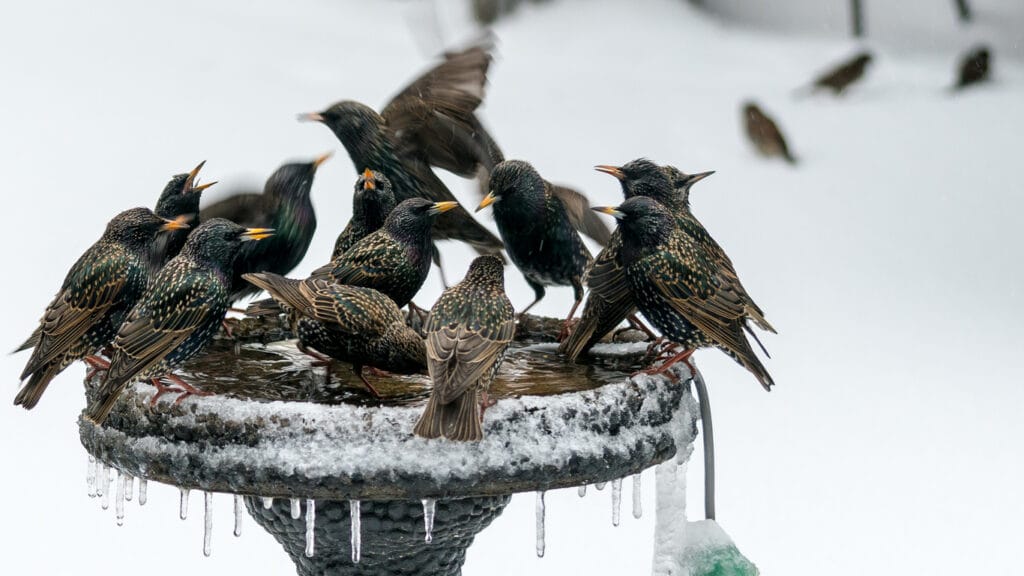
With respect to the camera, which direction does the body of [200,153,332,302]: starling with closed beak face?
to the viewer's right

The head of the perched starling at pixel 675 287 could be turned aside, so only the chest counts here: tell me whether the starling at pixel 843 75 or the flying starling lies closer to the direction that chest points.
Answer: the flying starling

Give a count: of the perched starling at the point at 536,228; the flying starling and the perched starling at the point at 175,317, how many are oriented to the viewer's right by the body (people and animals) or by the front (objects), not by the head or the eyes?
1

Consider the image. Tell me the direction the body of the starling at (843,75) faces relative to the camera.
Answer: to the viewer's right

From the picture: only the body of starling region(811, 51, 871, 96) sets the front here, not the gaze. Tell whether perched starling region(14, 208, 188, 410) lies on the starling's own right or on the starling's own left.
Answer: on the starling's own right

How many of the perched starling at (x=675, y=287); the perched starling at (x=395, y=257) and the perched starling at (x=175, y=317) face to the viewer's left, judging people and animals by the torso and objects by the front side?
1

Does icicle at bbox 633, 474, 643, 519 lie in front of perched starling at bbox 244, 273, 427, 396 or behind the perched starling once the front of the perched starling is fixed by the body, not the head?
in front

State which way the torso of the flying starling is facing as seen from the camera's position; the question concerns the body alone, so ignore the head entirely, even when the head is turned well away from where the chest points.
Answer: to the viewer's left

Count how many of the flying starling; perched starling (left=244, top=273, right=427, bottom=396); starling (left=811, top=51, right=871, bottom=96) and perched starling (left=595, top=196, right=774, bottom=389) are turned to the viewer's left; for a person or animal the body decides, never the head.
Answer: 2

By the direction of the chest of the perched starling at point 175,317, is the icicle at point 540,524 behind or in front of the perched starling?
in front

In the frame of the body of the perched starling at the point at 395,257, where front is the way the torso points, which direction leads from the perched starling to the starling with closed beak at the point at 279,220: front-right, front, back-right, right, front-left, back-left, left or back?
back-left

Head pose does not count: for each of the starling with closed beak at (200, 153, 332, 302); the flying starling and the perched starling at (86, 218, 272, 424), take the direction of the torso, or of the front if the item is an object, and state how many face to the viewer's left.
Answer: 1

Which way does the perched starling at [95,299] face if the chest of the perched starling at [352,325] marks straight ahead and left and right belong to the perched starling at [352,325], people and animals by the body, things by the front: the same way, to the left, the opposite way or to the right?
the same way

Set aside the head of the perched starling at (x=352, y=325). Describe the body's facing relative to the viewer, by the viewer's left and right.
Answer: facing to the right of the viewer

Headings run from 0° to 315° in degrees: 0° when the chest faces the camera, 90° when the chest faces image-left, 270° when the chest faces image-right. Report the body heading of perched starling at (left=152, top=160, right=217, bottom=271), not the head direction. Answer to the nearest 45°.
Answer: approximately 270°

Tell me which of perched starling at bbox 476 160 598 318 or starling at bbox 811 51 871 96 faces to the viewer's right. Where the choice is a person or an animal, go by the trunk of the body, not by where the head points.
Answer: the starling
